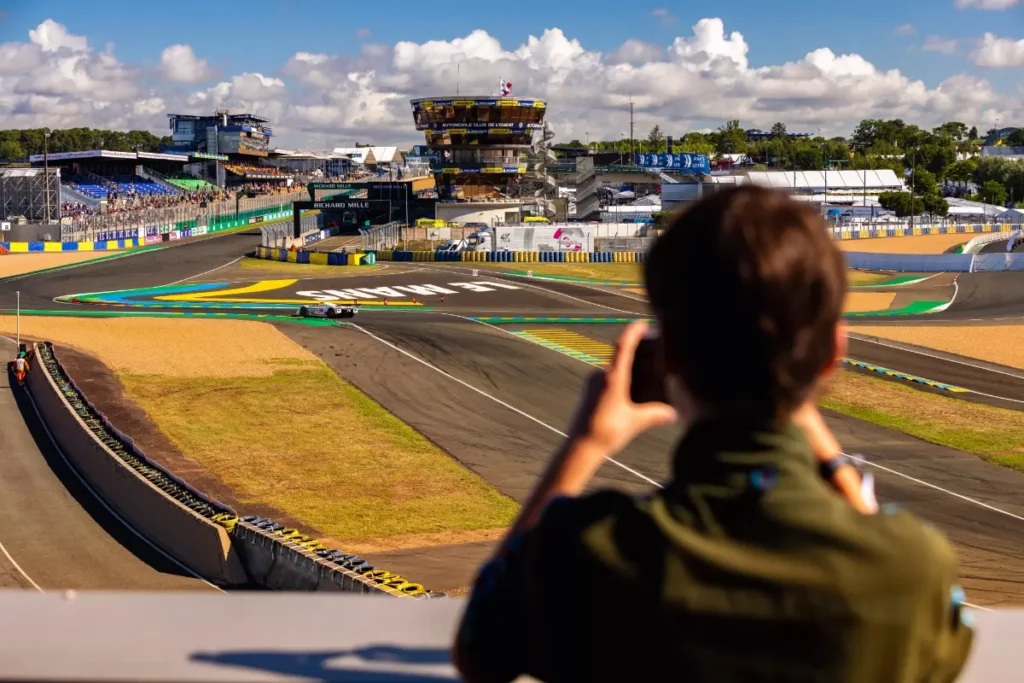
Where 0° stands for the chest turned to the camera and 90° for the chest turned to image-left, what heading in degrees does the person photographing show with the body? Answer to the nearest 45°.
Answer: approximately 180°

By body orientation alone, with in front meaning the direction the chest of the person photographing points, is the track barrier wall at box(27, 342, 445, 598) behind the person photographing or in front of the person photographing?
in front
